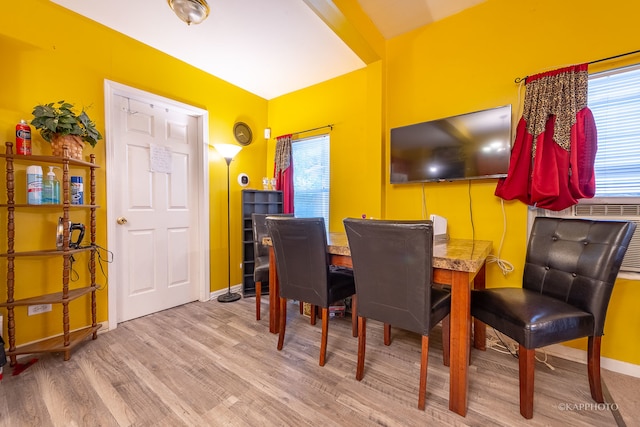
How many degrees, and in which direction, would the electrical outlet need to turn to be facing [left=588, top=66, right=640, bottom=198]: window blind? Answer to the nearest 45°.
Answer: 0° — it already faces it

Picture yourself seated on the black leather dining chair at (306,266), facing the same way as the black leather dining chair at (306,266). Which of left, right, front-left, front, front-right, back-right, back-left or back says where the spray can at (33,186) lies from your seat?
back-left

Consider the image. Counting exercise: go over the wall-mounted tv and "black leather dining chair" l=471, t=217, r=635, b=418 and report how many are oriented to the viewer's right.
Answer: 0

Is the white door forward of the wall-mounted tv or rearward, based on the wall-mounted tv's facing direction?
forward

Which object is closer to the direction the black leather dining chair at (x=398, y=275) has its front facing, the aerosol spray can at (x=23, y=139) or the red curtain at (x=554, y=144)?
the red curtain

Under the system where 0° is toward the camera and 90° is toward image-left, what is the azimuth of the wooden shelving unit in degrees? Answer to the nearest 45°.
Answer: approximately 315°

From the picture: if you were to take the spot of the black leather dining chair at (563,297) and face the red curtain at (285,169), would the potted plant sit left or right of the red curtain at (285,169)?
left

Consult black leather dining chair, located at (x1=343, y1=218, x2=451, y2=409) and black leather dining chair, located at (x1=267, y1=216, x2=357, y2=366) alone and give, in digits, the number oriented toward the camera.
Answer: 0

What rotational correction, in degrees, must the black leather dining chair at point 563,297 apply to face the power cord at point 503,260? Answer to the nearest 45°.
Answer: approximately 90° to its right

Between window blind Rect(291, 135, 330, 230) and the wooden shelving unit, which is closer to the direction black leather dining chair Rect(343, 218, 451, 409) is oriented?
the window blind

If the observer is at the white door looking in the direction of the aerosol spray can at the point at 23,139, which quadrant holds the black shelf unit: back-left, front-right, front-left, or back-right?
back-left

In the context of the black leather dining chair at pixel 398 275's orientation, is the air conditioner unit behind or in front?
in front

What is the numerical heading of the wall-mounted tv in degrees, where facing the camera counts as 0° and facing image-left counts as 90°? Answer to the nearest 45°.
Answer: approximately 45°

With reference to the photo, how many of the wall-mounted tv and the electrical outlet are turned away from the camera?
0
